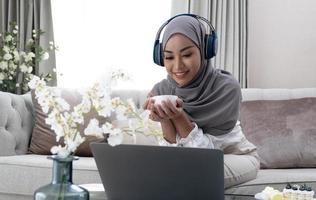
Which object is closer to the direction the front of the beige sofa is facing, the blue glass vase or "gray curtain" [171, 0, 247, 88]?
the blue glass vase

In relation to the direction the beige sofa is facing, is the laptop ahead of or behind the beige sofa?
ahead

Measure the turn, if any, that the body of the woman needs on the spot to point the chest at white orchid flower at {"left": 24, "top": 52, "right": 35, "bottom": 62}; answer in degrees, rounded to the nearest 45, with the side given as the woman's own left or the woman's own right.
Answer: approximately 90° to the woman's own right

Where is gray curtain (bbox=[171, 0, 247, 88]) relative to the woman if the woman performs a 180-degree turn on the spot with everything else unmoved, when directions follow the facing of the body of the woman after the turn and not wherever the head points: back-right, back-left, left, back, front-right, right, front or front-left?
front-left

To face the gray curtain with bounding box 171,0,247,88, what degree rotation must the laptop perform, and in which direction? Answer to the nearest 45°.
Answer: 0° — it already faces it

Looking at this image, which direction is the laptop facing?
away from the camera

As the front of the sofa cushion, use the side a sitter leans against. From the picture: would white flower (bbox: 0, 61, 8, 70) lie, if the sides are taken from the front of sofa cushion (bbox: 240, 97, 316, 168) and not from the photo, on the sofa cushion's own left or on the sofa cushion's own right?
on the sofa cushion's own right

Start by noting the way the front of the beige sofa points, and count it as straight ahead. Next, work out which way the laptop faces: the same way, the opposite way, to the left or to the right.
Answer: the opposite way

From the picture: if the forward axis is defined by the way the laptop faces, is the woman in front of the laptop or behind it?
in front

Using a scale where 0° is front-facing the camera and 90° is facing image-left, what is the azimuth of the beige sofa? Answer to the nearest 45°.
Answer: approximately 0°
